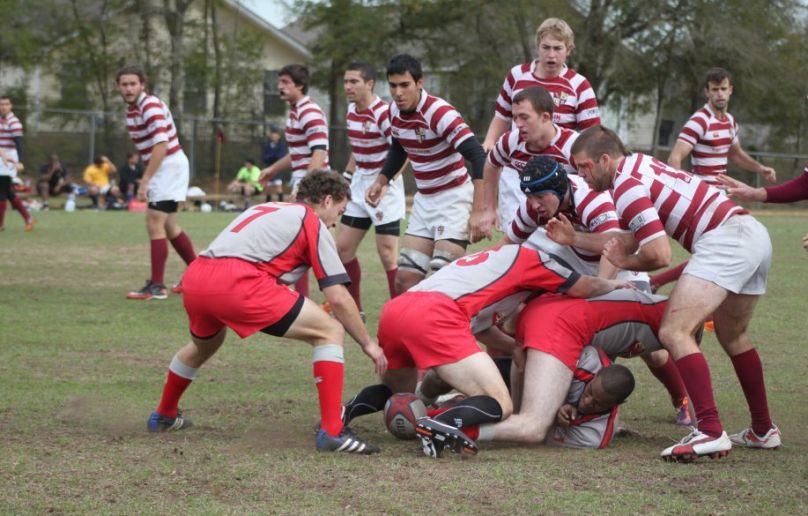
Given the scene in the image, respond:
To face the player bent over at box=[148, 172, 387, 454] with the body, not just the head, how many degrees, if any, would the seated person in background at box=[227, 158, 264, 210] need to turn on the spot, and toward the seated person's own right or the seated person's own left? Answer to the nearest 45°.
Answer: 0° — they already face them

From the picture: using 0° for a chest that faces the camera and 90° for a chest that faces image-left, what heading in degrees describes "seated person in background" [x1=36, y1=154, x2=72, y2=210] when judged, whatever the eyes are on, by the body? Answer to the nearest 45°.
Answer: approximately 0°

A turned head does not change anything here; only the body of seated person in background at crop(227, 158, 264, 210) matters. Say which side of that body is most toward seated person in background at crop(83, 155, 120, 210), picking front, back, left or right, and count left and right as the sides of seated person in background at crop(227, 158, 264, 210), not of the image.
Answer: right

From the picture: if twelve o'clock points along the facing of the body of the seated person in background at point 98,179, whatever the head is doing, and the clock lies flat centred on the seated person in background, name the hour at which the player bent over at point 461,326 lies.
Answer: The player bent over is roughly at 12 o'clock from the seated person in background.

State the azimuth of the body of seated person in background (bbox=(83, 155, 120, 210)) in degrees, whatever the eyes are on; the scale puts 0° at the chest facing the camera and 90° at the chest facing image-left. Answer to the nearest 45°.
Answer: approximately 0°

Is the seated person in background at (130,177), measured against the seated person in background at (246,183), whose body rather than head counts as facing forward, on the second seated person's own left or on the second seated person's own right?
on the second seated person's own right

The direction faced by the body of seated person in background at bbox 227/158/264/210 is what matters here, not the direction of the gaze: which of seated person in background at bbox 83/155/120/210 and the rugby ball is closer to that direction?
the rugby ball

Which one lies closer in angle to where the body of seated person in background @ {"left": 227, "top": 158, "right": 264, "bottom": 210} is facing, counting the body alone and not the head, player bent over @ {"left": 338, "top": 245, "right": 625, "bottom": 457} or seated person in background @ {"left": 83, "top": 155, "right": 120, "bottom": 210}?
the player bent over
